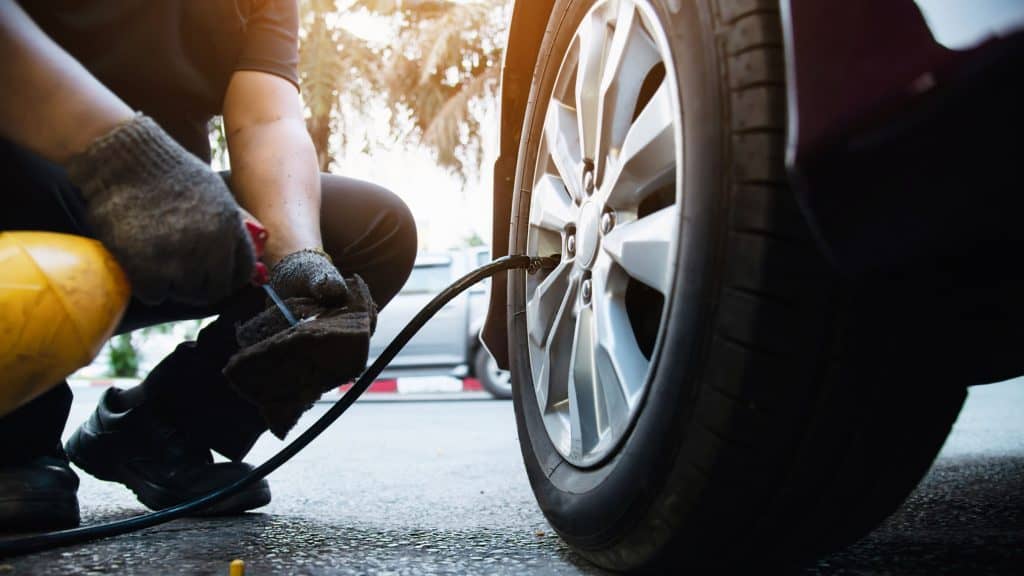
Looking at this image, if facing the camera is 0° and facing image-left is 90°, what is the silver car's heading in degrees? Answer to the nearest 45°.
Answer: approximately 90°

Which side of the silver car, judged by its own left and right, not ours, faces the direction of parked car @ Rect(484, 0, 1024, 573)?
left

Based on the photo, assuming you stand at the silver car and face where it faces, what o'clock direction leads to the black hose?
The black hose is roughly at 9 o'clock from the silver car.
